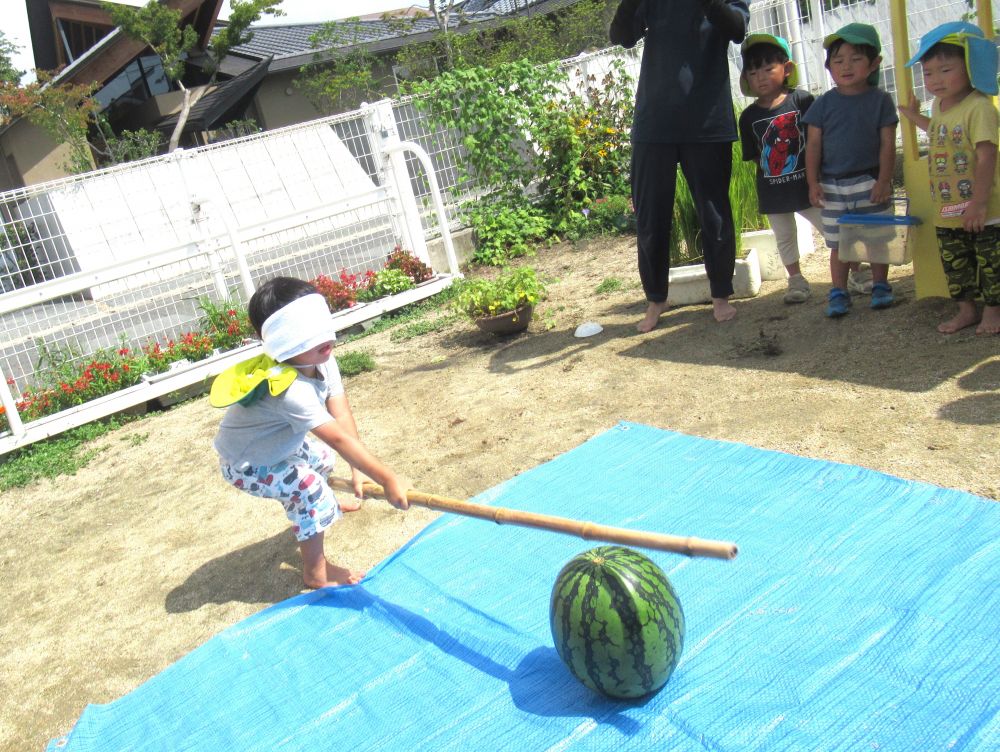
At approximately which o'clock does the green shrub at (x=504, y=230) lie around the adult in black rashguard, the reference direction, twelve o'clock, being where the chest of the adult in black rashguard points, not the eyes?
The green shrub is roughly at 5 o'clock from the adult in black rashguard.

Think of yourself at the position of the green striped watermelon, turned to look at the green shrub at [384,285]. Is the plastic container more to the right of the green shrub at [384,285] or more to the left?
right

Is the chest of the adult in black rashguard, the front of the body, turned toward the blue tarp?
yes

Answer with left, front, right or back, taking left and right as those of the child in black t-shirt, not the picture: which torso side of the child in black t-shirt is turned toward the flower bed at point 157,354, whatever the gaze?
right

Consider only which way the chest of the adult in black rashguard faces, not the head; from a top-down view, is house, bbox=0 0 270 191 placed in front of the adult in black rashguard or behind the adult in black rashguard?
behind

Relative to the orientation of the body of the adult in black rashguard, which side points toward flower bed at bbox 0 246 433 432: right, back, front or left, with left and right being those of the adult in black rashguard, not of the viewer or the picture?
right

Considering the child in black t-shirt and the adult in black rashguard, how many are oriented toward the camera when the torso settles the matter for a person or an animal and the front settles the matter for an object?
2

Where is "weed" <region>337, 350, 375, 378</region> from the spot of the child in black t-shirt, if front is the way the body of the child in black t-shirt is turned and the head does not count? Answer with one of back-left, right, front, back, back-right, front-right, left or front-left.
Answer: right

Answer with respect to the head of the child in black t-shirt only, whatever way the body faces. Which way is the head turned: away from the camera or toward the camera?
toward the camera

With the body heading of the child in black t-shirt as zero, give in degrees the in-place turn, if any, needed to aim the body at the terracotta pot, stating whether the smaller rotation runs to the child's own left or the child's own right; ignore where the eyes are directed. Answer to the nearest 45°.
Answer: approximately 90° to the child's own right

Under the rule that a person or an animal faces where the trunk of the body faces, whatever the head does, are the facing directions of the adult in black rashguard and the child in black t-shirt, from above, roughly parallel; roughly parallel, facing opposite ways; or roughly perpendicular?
roughly parallel

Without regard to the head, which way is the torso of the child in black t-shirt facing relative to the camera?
toward the camera
